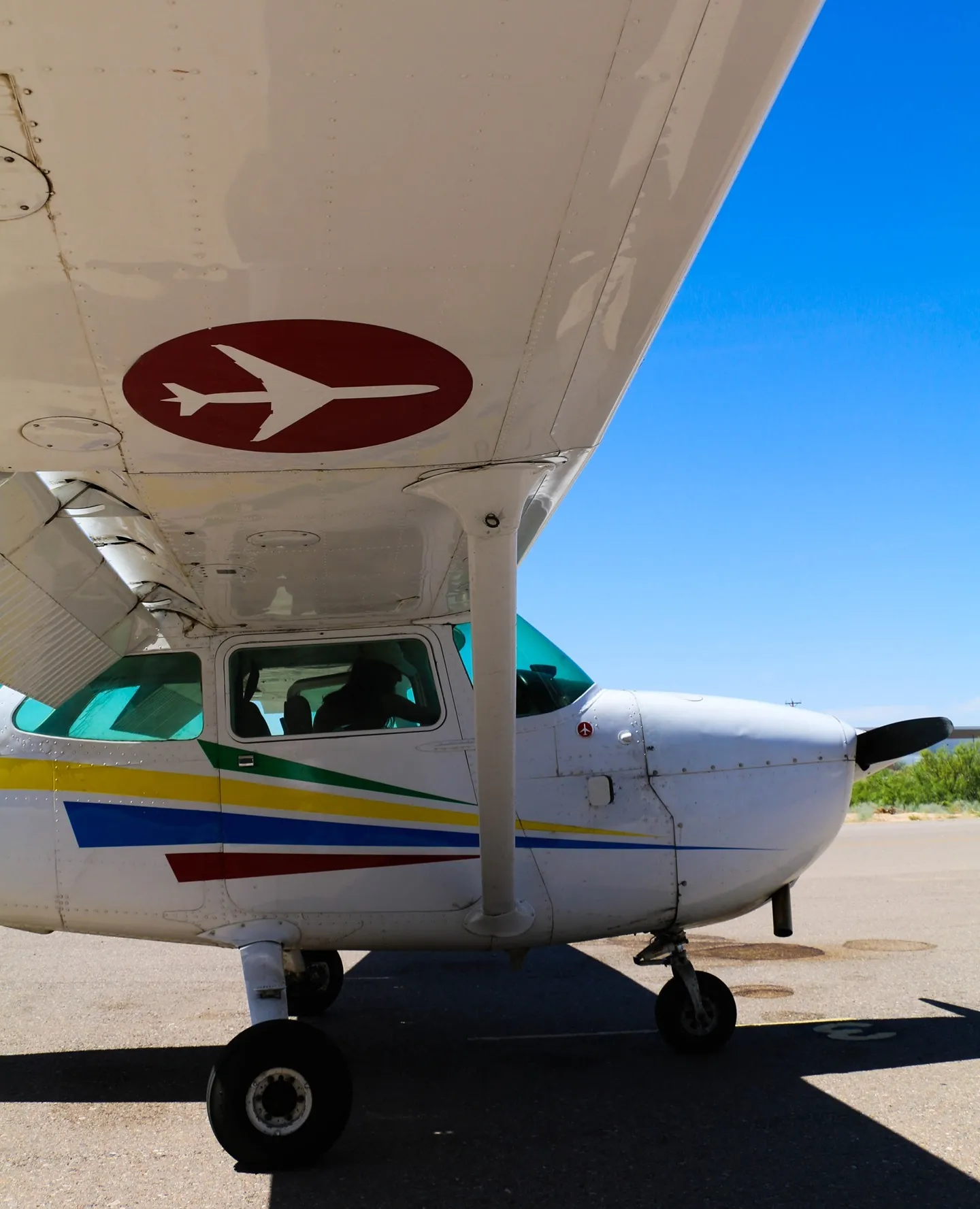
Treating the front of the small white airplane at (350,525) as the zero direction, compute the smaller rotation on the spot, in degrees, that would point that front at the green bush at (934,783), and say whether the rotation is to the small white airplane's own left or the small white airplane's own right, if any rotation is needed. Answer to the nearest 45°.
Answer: approximately 45° to the small white airplane's own left

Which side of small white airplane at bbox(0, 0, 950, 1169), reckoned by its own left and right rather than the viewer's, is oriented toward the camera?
right
